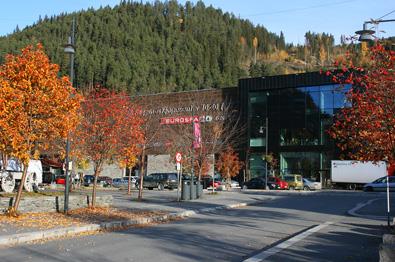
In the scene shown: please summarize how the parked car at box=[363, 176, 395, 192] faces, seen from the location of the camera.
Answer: facing to the left of the viewer

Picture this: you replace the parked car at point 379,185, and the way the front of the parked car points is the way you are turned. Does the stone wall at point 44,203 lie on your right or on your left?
on your left

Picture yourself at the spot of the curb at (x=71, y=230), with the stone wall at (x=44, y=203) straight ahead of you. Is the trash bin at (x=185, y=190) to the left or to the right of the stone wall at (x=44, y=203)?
right

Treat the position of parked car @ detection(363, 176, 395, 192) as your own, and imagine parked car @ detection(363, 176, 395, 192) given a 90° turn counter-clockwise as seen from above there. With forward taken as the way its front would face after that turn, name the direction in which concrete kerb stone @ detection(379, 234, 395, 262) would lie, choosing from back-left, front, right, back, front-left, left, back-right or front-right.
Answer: front

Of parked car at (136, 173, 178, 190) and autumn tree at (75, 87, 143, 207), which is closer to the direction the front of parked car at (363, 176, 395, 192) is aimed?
the parked car

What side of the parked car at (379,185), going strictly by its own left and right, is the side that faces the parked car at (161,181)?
front

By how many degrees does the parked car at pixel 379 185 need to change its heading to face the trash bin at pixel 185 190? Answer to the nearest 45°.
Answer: approximately 45° to its left

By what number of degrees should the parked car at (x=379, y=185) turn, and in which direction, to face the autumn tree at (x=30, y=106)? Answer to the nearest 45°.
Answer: approximately 90° to its left

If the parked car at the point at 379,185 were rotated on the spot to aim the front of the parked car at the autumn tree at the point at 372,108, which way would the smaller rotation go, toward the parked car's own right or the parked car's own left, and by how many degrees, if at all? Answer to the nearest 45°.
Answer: approximately 90° to the parked car's own left

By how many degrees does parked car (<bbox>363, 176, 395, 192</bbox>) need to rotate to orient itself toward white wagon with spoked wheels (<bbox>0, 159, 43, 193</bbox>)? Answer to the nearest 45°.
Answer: approximately 45° to its left
